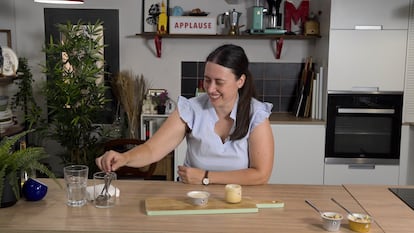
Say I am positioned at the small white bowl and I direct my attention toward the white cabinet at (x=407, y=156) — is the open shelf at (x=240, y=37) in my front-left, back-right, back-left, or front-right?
front-left

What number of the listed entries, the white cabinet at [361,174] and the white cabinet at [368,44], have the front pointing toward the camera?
2

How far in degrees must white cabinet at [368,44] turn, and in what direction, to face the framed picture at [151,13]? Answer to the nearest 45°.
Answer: approximately 90° to its right

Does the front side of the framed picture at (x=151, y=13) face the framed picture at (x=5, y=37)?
no

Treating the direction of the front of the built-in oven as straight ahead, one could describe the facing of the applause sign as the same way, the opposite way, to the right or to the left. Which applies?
the same way

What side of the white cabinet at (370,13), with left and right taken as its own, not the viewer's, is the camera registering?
front

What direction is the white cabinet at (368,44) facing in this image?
toward the camera

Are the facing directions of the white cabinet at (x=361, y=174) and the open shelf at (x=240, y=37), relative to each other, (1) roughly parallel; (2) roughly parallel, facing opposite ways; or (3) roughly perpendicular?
roughly parallel

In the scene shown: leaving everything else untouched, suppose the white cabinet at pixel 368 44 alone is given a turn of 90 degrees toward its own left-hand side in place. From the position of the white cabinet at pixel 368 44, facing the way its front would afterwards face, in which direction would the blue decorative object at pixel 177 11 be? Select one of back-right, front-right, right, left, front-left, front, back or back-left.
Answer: back

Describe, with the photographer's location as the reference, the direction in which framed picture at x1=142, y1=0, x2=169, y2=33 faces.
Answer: facing the viewer

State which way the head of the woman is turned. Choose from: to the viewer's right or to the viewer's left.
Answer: to the viewer's left

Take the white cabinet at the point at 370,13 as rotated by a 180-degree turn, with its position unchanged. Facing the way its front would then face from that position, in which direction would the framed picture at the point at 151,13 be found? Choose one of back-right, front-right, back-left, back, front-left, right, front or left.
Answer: left

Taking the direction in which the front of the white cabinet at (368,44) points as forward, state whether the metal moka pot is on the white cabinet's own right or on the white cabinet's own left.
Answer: on the white cabinet's own right

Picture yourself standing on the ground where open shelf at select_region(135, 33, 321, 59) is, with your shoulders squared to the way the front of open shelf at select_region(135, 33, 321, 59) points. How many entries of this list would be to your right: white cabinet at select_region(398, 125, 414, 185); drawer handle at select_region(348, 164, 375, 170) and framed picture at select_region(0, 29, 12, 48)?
1

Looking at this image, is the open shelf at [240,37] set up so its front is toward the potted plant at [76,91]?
no

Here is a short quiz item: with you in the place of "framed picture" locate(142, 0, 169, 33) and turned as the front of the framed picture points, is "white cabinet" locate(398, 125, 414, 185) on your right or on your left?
on your left

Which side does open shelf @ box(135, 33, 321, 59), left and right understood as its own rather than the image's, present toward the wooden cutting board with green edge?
front

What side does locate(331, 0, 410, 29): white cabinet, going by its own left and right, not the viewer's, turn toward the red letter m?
right
